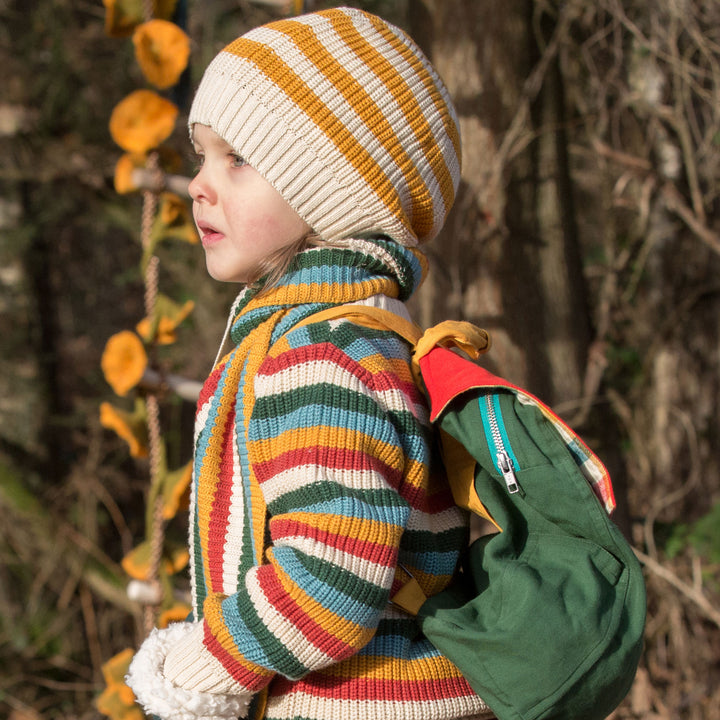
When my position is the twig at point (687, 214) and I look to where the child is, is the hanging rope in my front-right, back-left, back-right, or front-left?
front-right

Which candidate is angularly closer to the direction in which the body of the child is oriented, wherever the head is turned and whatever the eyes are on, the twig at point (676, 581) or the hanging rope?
the hanging rope

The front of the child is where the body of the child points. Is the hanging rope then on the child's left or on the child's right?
on the child's right

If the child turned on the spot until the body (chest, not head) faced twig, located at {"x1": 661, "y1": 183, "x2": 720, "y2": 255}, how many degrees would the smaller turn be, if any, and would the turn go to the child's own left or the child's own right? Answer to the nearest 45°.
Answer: approximately 135° to the child's own right

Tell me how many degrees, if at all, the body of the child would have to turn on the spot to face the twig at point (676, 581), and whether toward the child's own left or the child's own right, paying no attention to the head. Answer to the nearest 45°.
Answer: approximately 135° to the child's own right

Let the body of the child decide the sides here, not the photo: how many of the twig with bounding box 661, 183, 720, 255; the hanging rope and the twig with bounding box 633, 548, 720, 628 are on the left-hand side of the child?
0

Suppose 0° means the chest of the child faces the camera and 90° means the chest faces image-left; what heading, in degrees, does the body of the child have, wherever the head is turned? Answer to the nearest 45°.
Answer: approximately 90°

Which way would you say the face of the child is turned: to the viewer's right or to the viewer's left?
to the viewer's left

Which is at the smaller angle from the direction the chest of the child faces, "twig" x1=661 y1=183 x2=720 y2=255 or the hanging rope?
the hanging rope

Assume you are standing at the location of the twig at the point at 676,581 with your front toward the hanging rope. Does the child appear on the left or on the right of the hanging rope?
left

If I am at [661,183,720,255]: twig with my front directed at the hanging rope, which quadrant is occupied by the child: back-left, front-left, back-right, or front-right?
front-left
